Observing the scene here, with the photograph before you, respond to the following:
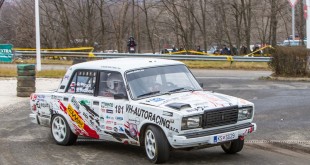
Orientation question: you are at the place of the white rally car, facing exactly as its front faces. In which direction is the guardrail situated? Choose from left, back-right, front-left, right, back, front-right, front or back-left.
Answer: back-left

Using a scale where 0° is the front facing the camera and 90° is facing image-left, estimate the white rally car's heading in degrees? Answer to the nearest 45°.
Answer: approximately 315°
